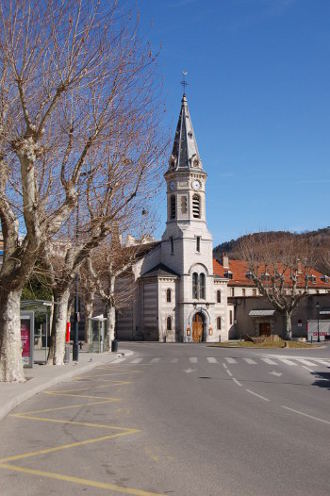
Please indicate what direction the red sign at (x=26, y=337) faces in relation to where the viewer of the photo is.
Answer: facing the viewer
